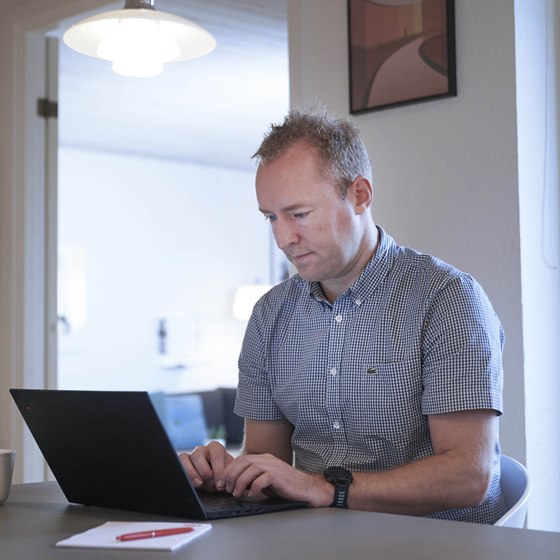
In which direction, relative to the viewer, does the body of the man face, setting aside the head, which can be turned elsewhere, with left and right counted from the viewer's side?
facing the viewer and to the left of the viewer

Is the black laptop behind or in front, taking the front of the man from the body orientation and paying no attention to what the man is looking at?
in front

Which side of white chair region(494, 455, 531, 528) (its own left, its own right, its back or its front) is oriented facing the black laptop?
front

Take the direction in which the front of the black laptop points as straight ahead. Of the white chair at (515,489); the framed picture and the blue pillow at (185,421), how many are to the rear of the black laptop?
0

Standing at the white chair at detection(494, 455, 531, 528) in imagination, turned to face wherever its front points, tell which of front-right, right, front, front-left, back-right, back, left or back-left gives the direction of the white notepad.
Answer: front

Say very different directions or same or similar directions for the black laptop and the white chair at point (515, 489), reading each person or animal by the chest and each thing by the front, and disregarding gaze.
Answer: very different directions

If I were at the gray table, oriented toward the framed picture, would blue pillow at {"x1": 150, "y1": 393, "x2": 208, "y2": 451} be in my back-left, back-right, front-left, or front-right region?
front-left

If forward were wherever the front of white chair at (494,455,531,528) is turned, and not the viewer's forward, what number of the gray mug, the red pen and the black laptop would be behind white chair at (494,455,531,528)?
0

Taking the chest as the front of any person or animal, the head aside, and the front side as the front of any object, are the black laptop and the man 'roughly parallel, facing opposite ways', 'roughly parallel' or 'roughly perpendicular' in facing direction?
roughly parallel, facing opposite ways

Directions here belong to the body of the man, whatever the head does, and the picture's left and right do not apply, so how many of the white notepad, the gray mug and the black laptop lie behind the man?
0

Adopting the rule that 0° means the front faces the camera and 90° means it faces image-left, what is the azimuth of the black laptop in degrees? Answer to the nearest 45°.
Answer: approximately 225°

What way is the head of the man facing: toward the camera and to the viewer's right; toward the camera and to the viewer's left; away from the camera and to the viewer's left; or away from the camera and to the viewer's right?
toward the camera and to the viewer's left
